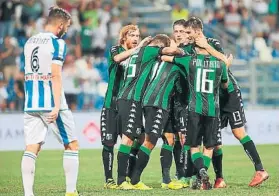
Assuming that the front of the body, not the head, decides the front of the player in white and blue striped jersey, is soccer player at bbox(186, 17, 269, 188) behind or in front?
in front

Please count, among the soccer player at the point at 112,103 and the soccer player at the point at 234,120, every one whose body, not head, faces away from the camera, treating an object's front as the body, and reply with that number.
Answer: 0

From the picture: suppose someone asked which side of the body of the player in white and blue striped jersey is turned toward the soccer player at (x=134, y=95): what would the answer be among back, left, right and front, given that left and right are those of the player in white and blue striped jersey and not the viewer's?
front

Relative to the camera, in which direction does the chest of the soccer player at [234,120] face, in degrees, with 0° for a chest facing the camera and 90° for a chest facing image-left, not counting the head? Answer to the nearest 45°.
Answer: approximately 45°

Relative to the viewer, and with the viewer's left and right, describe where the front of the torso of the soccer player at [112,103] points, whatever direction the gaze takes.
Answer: facing the viewer and to the right of the viewer

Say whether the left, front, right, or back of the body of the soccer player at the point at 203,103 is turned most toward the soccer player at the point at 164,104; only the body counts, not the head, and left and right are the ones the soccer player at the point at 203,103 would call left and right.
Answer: left

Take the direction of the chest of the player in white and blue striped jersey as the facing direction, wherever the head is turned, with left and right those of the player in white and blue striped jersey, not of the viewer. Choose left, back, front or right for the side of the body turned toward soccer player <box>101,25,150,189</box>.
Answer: front

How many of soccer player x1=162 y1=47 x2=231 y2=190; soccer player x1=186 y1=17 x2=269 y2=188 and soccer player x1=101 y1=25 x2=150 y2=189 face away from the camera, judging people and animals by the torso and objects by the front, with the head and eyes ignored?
1

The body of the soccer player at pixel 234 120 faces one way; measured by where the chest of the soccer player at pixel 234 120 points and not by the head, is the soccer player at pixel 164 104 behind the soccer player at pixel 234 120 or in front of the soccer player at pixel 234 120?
in front

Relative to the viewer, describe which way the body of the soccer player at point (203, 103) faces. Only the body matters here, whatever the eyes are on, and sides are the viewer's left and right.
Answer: facing away from the viewer

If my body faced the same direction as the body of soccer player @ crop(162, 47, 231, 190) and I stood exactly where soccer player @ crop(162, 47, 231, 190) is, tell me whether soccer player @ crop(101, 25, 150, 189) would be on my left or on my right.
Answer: on my left

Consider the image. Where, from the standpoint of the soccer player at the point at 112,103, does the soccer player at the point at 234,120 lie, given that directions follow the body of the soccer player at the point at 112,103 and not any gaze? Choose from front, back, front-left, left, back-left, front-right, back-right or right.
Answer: front-left

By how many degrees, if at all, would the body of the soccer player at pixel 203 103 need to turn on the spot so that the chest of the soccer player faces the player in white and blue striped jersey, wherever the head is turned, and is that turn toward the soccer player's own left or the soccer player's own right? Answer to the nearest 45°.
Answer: approximately 135° to the soccer player's own left
